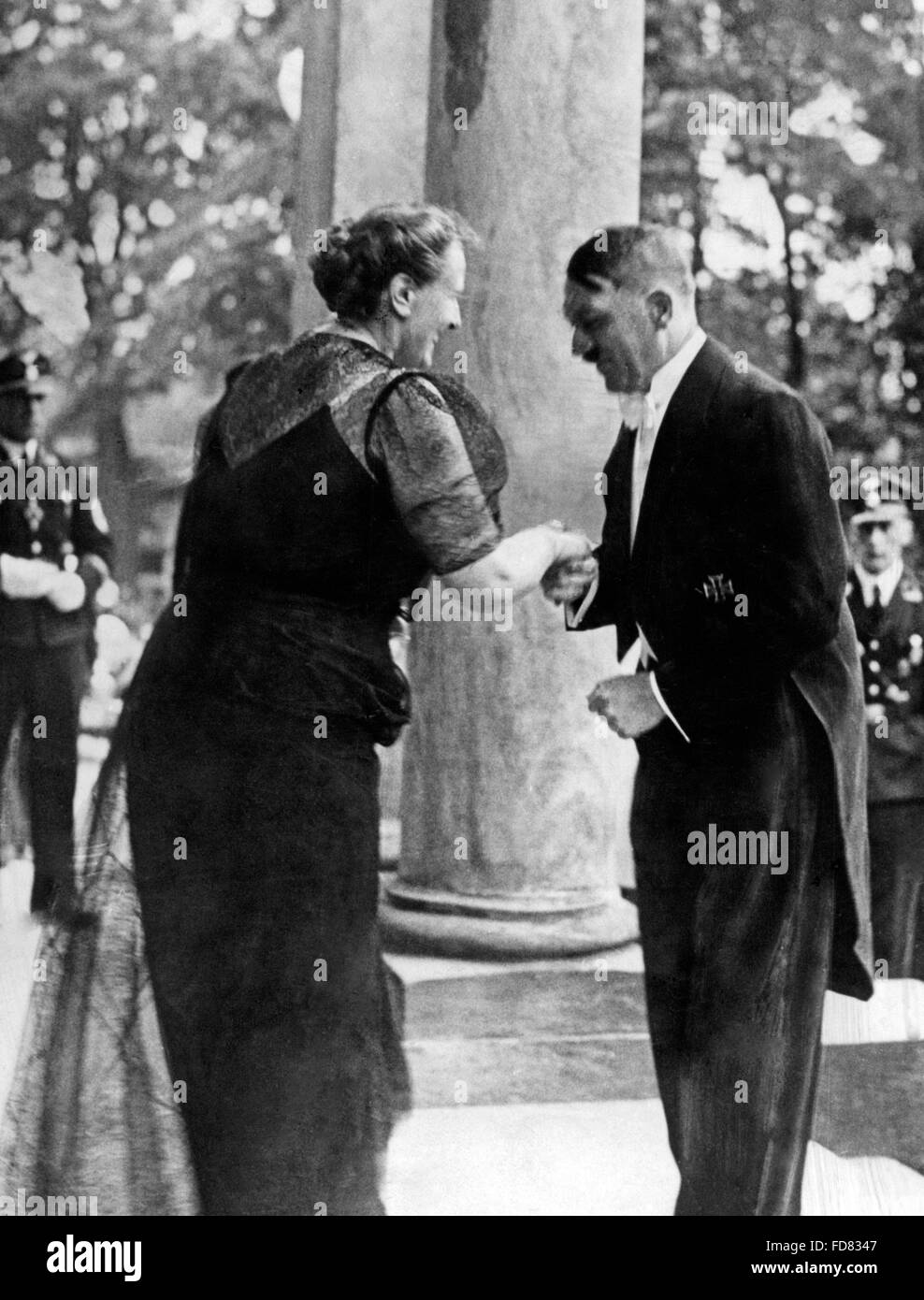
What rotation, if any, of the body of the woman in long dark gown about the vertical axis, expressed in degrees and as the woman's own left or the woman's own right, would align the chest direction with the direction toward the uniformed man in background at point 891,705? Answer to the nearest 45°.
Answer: approximately 45° to the woman's own right

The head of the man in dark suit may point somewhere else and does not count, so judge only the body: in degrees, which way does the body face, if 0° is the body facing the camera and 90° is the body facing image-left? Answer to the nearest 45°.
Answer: approximately 90°

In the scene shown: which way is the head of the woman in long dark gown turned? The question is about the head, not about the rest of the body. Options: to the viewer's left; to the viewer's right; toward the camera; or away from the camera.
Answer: to the viewer's right

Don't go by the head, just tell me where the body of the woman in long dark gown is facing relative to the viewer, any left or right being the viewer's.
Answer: facing away from the viewer and to the right of the viewer

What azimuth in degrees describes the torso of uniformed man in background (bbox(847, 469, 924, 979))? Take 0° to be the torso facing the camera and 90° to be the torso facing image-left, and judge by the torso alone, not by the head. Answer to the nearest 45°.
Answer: approximately 0°

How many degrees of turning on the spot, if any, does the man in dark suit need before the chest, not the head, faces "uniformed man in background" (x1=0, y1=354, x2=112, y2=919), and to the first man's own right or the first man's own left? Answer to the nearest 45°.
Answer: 0° — they already face them

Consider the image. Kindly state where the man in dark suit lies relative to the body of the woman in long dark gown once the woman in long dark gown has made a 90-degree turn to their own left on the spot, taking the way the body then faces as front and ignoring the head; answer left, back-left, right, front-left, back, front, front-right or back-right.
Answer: back-right

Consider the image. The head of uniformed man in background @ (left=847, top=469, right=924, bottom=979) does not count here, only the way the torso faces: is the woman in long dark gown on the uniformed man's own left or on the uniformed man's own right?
on the uniformed man's own right
